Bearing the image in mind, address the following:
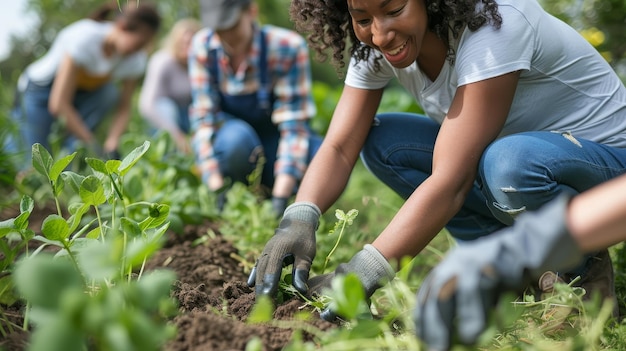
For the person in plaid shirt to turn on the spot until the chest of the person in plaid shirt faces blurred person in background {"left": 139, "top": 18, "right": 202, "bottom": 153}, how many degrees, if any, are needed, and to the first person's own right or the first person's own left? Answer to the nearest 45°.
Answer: approximately 180°

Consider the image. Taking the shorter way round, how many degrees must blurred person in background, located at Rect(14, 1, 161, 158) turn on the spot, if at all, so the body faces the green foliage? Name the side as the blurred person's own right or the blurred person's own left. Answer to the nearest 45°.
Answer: approximately 45° to the blurred person's own right

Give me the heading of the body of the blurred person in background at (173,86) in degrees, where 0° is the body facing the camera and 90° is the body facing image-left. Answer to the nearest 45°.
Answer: approximately 315°

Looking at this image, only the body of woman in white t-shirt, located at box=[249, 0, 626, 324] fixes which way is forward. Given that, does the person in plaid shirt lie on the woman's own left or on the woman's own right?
on the woman's own right

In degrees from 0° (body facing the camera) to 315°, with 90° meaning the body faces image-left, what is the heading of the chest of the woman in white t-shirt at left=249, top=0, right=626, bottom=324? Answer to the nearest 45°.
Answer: approximately 45°

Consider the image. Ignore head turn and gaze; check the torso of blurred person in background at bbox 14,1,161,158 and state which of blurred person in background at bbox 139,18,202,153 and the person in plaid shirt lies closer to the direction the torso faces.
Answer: the person in plaid shirt

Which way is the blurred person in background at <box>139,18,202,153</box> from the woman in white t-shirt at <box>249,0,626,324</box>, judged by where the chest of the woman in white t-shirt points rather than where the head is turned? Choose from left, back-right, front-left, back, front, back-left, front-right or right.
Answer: right

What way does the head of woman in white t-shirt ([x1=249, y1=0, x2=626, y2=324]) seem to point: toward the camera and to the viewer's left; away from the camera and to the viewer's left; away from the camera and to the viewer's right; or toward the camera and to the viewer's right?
toward the camera and to the viewer's left

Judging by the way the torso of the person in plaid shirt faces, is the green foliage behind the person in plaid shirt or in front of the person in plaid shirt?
in front

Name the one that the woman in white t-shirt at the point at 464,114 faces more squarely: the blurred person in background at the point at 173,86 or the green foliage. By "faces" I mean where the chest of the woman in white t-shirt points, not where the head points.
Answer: the green foliage

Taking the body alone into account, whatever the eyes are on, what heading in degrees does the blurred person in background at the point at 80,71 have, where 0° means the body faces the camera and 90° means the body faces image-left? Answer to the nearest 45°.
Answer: approximately 315°

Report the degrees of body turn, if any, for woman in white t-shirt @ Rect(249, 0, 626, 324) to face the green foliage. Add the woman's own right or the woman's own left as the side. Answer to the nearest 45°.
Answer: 0° — they already face it

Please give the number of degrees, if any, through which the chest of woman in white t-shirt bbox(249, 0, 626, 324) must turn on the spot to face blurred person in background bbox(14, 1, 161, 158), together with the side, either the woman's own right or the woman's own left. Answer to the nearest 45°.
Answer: approximately 90° to the woman's own right

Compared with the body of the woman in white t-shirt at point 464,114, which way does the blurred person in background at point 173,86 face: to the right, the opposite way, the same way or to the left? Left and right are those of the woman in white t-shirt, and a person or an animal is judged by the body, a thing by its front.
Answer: to the left
